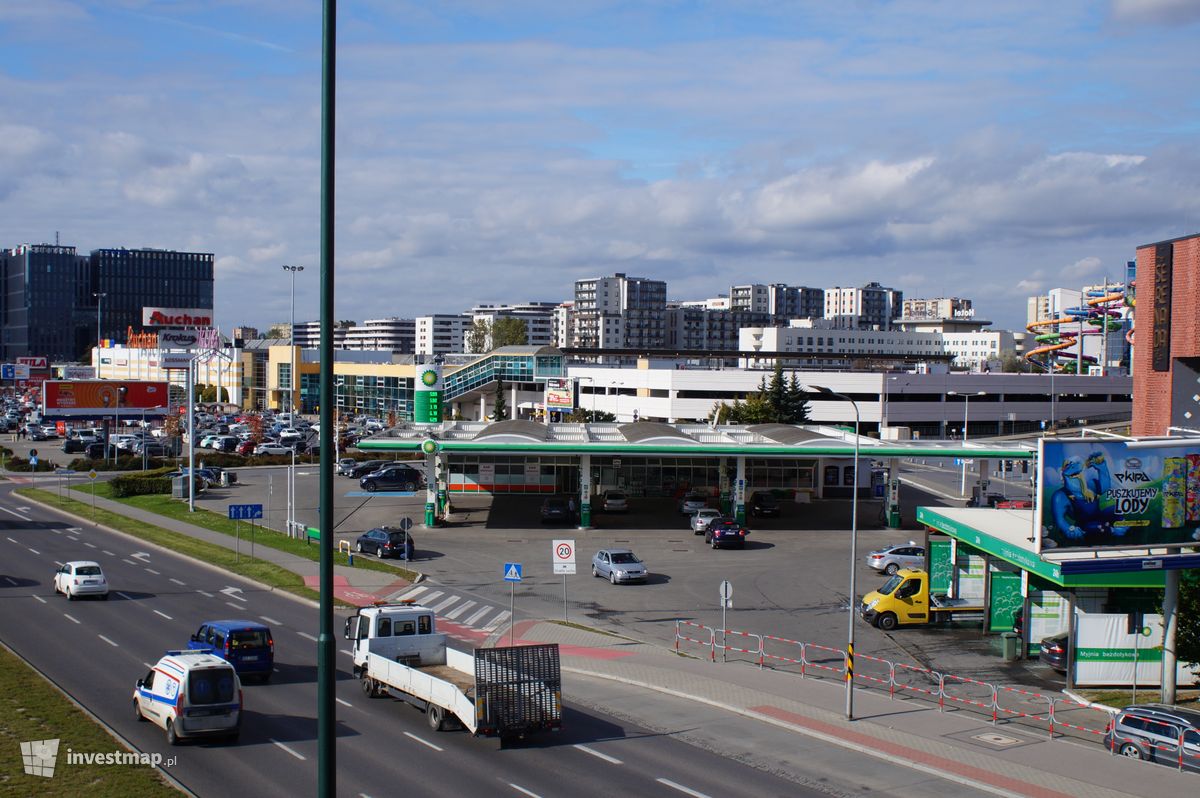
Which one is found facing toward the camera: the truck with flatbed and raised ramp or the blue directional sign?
the blue directional sign

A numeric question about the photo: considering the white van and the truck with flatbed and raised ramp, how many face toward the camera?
0

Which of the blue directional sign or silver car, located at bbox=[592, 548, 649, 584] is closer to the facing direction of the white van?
the blue directional sign

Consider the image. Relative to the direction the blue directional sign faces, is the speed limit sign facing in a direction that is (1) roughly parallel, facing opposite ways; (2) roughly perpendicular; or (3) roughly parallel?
roughly parallel

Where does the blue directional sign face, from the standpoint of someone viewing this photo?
facing the viewer

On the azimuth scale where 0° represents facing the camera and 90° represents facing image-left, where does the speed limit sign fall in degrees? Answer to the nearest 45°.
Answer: approximately 0°

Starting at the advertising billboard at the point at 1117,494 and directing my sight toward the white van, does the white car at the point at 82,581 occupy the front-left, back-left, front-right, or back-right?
front-right

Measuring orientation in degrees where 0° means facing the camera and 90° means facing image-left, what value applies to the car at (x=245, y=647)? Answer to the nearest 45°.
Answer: approximately 135°

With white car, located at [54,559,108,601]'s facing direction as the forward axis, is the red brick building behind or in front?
behind

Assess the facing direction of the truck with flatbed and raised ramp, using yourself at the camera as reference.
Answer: facing away from the viewer and to the left of the viewer

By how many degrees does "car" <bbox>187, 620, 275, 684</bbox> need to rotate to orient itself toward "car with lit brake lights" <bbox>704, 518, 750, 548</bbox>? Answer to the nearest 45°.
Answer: approximately 90° to its right

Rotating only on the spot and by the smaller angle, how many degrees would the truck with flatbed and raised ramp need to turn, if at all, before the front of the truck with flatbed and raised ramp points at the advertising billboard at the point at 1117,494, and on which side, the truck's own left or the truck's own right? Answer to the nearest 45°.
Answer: approximately 135° to the truck's own right
